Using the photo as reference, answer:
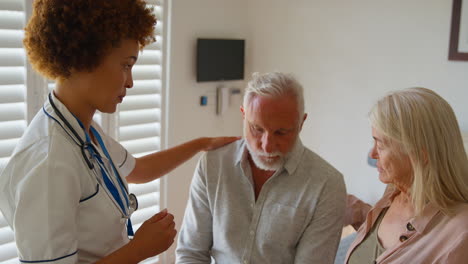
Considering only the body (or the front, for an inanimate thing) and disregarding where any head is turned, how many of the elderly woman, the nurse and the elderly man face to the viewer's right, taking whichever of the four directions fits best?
1

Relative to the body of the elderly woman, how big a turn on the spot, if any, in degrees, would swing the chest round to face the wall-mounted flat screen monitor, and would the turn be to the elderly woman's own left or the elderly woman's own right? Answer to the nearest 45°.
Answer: approximately 90° to the elderly woman's own right

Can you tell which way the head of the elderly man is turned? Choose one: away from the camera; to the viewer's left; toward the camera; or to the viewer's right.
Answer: toward the camera

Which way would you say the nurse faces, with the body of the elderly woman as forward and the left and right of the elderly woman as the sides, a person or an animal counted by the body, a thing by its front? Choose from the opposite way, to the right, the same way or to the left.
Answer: the opposite way

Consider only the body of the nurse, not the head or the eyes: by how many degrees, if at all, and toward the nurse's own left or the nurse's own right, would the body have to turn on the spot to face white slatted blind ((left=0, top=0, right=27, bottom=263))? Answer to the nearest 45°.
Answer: approximately 90° to the nurse's own left

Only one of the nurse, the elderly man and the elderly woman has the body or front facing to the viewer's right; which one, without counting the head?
the nurse

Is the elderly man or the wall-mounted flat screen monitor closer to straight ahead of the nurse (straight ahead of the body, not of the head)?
the elderly man

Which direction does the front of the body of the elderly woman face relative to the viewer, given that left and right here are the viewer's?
facing the viewer and to the left of the viewer

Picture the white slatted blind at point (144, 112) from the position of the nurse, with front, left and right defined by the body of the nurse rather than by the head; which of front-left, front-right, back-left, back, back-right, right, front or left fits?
left

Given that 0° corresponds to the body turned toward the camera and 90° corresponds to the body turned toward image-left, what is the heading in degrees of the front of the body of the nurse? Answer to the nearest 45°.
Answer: approximately 270°

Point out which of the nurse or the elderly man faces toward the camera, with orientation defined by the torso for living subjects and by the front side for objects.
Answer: the elderly man

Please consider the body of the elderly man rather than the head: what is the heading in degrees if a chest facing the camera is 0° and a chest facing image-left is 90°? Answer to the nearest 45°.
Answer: approximately 0°

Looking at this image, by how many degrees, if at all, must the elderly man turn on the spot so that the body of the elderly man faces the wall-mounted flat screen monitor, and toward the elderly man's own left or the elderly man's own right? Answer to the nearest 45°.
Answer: approximately 180°

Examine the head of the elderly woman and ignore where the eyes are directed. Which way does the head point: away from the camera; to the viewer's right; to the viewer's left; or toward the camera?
to the viewer's left

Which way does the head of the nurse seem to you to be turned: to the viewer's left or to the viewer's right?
to the viewer's right
